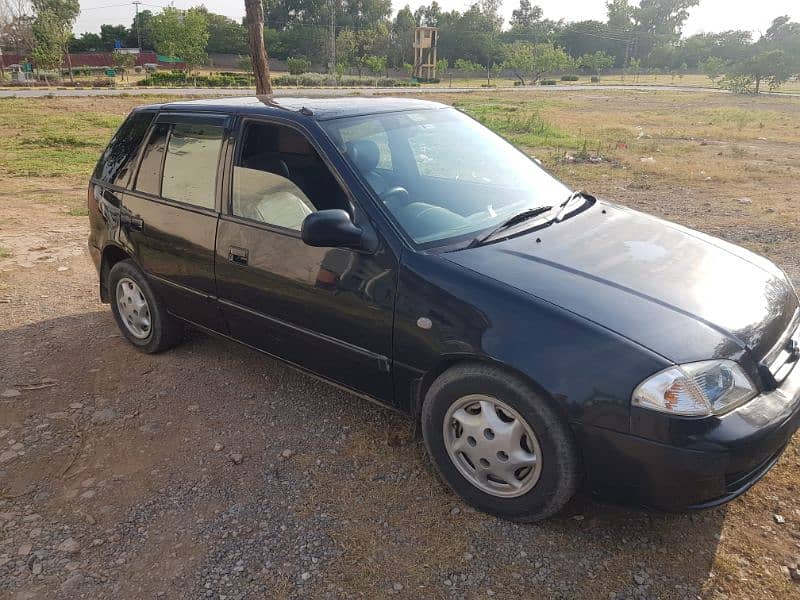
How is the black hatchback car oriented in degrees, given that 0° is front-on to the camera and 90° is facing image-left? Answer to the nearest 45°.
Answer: approximately 315°

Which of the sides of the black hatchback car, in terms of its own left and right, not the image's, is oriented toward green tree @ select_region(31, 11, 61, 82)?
back

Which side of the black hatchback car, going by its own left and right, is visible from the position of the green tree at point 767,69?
left
